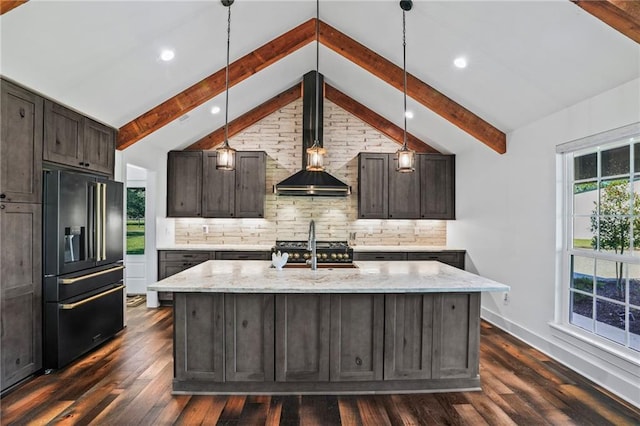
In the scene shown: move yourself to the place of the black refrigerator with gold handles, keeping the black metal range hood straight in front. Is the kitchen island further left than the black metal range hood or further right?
right

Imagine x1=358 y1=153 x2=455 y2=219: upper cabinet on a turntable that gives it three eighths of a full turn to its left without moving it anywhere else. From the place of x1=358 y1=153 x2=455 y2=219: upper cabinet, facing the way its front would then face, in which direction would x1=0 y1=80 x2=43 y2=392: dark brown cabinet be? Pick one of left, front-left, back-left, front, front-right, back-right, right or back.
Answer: back

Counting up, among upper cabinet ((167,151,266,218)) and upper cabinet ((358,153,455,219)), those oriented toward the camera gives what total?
2

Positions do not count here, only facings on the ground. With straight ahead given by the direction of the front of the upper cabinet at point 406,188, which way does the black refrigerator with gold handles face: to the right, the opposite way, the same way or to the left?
to the left

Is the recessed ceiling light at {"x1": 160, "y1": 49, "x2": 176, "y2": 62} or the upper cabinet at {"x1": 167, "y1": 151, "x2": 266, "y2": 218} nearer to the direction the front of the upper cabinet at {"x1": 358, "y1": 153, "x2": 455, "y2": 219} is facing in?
the recessed ceiling light

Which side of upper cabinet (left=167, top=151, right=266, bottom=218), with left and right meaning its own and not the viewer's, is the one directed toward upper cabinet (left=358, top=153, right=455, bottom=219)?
left

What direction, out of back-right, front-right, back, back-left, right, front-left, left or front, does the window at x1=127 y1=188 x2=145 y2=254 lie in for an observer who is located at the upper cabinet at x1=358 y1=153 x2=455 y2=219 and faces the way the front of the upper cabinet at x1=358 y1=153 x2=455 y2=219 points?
right

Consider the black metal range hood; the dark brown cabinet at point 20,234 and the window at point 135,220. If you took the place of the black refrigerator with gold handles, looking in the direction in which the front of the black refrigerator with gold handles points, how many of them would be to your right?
1

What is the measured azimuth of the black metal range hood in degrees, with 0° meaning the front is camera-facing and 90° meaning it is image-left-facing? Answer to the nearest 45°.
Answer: approximately 0°

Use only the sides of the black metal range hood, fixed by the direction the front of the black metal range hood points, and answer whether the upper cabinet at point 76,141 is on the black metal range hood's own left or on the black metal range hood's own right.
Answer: on the black metal range hood's own right

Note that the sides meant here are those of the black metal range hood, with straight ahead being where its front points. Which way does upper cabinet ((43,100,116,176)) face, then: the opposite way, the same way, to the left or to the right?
to the left

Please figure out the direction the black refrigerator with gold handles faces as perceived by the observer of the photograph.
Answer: facing the viewer and to the right of the viewer

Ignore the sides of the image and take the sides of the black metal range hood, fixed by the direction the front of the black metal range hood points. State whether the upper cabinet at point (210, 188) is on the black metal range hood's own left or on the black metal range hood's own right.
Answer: on the black metal range hood's own right

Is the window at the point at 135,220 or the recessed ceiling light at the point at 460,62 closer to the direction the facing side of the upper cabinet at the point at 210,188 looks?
the recessed ceiling light
